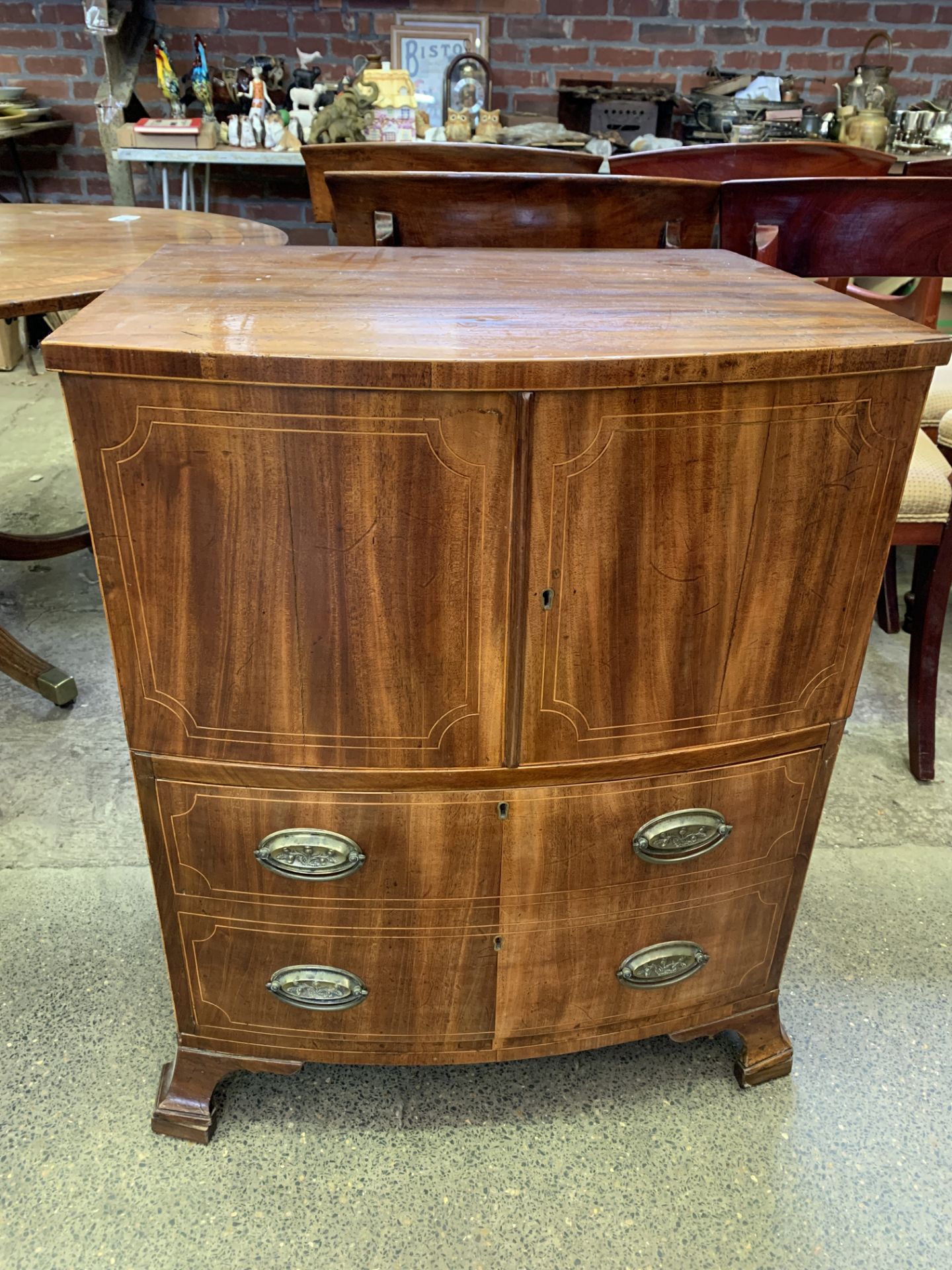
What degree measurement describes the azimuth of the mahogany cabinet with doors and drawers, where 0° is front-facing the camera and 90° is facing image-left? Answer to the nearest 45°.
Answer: approximately 0°

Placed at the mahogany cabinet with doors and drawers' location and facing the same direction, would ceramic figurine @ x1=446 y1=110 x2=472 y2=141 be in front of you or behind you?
behind

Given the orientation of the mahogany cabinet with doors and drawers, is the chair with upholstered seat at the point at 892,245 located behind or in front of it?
behind

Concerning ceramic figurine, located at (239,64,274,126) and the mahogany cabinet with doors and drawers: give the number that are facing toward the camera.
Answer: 2

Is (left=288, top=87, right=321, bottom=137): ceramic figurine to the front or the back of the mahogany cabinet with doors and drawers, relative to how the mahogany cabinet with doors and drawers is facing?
to the back

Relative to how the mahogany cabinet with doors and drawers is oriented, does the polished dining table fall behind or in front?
behind

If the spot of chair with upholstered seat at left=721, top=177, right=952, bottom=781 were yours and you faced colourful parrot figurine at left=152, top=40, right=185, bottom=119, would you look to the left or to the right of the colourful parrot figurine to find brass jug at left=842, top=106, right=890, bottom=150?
right

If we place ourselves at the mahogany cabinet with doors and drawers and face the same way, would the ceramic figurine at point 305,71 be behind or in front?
behind

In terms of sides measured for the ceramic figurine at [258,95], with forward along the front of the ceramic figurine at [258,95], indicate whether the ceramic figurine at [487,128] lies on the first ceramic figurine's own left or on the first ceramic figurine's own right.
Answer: on the first ceramic figurine's own left

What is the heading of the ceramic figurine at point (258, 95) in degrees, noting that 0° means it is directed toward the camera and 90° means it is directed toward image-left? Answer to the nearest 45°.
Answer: approximately 0°

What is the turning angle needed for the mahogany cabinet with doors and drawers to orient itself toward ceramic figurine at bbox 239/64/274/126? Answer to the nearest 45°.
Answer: approximately 180°
